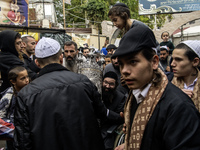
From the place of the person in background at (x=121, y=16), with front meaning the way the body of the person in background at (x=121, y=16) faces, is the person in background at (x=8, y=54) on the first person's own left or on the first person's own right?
on the first person's own right

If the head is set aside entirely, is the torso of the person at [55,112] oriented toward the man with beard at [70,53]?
yes

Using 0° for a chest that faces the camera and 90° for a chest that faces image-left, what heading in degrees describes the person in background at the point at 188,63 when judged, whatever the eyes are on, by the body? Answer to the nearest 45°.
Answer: approximately 45°

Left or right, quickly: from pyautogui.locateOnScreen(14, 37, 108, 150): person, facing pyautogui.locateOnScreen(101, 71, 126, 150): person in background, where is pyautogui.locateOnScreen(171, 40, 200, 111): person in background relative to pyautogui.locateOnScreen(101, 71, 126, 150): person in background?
right

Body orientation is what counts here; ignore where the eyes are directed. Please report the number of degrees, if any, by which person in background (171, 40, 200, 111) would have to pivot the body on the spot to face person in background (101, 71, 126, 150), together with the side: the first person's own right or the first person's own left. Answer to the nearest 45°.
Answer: approximately 90° to the first person's own right

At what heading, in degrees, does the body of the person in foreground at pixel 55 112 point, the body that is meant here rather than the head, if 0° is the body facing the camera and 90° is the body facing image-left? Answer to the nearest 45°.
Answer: approximately 180°
